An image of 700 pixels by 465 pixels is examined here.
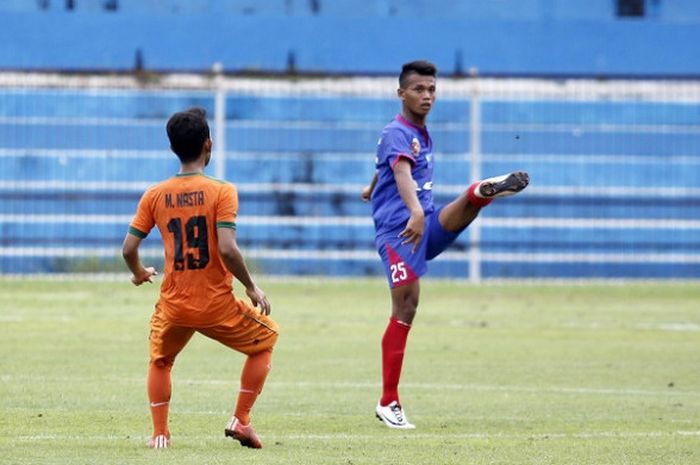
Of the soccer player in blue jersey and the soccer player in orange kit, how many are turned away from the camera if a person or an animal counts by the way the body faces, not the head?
1

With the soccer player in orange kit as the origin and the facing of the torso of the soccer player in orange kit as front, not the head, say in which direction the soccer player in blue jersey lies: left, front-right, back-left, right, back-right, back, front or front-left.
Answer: front-right

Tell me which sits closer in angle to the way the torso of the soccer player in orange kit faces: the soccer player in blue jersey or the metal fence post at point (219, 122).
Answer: the metal fence post

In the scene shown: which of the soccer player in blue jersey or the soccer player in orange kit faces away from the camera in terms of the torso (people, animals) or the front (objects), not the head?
the soccer player in orange kit

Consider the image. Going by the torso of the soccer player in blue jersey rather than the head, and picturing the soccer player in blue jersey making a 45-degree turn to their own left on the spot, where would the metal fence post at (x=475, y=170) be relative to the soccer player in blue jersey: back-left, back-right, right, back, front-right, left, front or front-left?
left

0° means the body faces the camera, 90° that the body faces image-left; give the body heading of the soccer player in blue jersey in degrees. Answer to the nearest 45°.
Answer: approximately 315°

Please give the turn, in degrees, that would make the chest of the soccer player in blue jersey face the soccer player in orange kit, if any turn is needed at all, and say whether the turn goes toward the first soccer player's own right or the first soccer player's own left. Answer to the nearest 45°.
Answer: approximately 90° to the first soccer player's own right

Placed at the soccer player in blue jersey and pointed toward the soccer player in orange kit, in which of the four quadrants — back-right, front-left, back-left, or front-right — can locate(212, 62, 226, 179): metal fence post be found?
back-right

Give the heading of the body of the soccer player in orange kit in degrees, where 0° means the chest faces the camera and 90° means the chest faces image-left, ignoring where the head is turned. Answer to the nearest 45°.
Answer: approximately 180°

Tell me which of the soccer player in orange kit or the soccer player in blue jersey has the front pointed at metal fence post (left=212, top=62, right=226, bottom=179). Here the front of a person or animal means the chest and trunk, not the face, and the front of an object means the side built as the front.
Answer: the soccer player in orange kit

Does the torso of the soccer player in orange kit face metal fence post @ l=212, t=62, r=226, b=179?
yes

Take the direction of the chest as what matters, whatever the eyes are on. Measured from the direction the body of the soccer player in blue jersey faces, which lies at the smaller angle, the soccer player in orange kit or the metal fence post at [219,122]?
the soccer player in orange kit

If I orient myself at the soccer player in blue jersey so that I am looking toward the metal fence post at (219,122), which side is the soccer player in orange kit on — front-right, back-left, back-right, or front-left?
back-left
